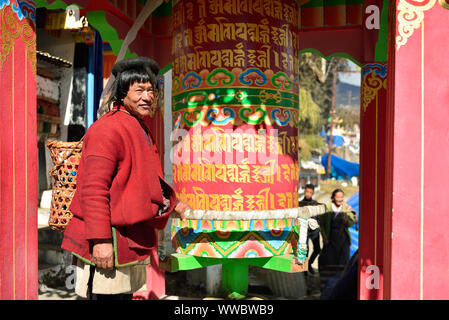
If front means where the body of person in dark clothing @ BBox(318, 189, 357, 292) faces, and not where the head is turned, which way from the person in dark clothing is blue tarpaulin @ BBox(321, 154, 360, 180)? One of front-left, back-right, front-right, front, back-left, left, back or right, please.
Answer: back

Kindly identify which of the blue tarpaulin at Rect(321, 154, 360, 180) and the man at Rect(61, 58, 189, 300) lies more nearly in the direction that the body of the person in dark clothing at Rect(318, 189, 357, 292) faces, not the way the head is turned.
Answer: the man

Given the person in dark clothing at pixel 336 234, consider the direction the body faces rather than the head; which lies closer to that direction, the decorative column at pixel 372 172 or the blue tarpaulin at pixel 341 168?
the decorative column

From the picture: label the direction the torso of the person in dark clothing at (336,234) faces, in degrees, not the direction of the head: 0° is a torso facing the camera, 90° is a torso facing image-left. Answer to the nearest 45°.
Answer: approximately 0°

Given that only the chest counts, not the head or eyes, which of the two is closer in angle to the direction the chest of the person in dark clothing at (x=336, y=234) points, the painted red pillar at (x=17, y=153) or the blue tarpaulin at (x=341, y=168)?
the painted red pillar
